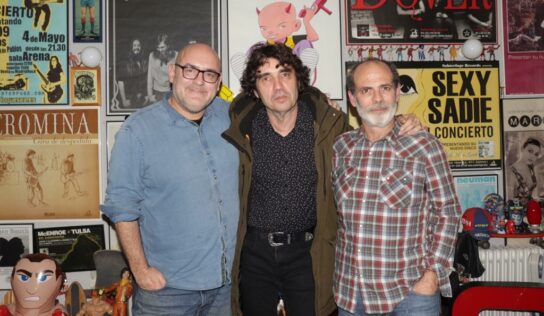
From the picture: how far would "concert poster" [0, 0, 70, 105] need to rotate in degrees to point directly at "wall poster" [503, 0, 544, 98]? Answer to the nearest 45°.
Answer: approximately 45° to its left

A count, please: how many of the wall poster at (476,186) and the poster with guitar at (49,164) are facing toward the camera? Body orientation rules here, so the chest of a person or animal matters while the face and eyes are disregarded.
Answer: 2

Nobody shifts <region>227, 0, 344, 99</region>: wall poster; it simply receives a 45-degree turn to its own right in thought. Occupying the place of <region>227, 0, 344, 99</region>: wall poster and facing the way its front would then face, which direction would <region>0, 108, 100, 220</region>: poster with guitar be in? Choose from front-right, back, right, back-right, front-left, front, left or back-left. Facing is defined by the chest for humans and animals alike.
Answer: front-right

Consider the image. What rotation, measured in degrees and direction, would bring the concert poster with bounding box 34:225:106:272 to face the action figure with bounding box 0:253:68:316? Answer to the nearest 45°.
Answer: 0° — it already faces it

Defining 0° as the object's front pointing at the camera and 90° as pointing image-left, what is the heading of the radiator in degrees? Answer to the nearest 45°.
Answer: approximately 0°

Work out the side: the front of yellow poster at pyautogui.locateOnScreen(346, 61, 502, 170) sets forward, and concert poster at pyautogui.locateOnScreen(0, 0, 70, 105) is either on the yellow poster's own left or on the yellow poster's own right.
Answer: on the yellow poster's own right

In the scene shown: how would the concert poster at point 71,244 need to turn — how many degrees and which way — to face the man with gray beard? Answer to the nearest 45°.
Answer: approximately 45° to its left
